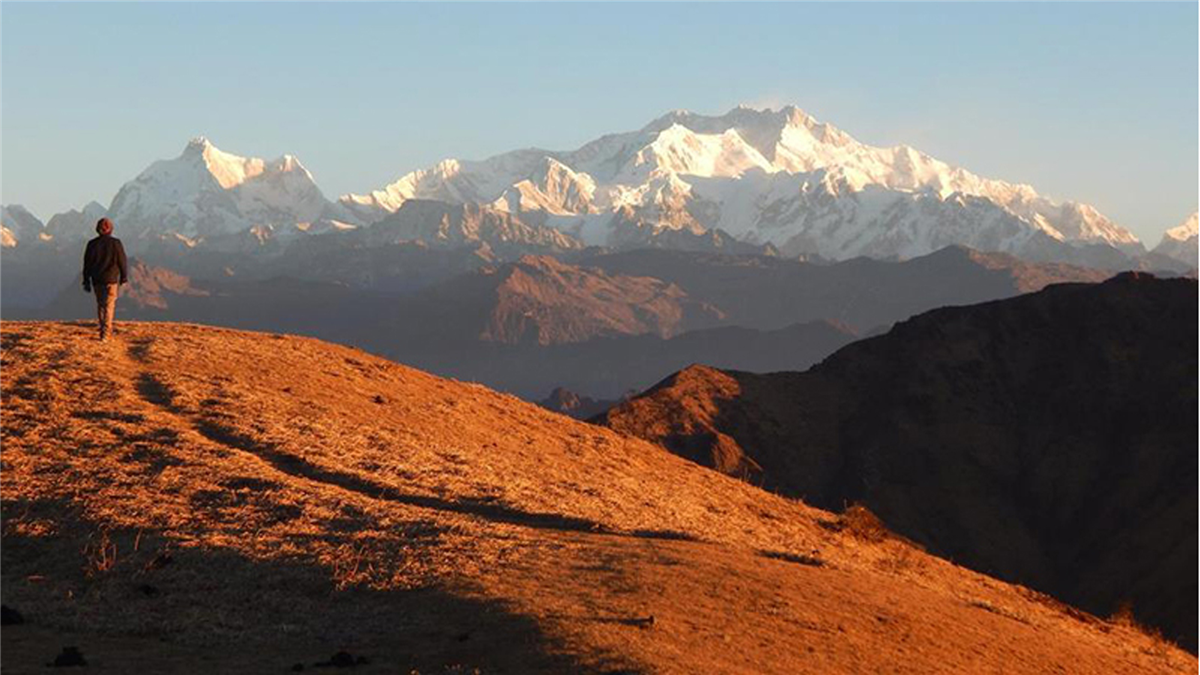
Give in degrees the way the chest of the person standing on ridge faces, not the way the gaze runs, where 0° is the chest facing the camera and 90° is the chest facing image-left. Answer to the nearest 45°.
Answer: approximately 180°
